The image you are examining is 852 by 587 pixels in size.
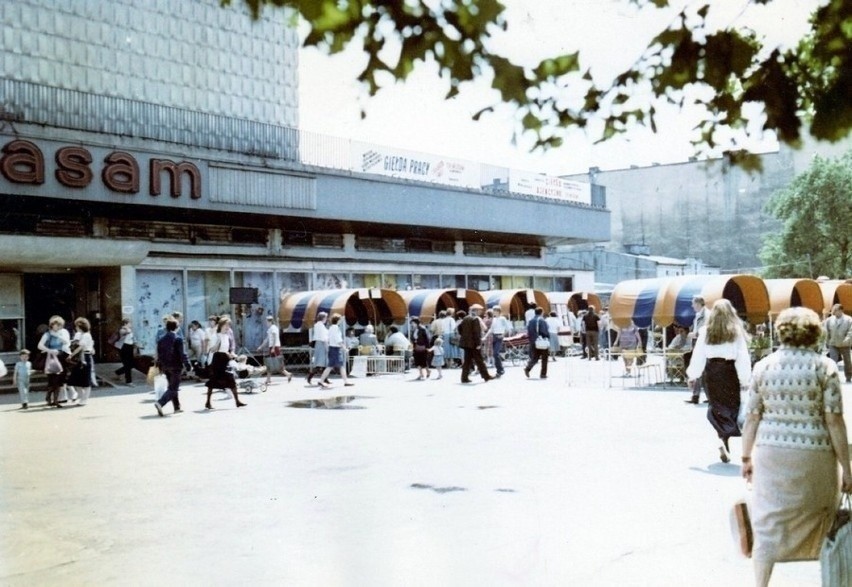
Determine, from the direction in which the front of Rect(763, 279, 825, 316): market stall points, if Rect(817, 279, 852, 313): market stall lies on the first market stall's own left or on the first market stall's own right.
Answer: on the first market stall's own left

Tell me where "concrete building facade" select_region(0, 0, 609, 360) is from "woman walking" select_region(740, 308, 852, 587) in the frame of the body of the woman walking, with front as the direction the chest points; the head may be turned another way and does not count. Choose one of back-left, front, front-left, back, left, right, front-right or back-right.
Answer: front-left

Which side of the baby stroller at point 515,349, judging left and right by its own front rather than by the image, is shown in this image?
left

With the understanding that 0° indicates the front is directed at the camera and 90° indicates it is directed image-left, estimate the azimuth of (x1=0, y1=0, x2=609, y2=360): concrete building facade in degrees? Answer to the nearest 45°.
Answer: approximately 315°

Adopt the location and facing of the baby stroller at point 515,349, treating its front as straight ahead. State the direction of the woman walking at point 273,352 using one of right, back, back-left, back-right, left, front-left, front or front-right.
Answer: front-left

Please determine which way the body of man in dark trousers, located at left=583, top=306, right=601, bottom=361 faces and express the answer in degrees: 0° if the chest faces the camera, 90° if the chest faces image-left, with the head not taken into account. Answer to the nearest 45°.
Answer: approximately 180°

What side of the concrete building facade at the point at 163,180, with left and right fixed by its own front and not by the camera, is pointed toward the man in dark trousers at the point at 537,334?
front

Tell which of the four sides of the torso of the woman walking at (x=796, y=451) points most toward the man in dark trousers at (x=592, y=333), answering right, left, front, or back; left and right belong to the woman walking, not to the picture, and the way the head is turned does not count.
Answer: front

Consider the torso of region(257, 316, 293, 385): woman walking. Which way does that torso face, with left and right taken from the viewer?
facing to the left of the viewer

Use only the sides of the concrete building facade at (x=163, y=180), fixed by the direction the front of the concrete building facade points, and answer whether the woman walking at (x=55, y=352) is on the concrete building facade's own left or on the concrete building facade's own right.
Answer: on the concrete building facade's own right

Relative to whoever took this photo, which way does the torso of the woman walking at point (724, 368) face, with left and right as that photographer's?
facing away from the viewer

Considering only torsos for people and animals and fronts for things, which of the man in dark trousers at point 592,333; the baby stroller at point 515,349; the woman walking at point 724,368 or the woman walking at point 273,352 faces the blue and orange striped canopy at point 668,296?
the woman walking at point 724,368

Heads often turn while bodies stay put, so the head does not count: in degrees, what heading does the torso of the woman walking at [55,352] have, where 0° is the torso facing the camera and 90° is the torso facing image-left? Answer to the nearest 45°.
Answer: approximately 0°

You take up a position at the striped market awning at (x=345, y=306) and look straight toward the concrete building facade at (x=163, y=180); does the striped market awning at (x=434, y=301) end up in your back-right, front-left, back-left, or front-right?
back-right
